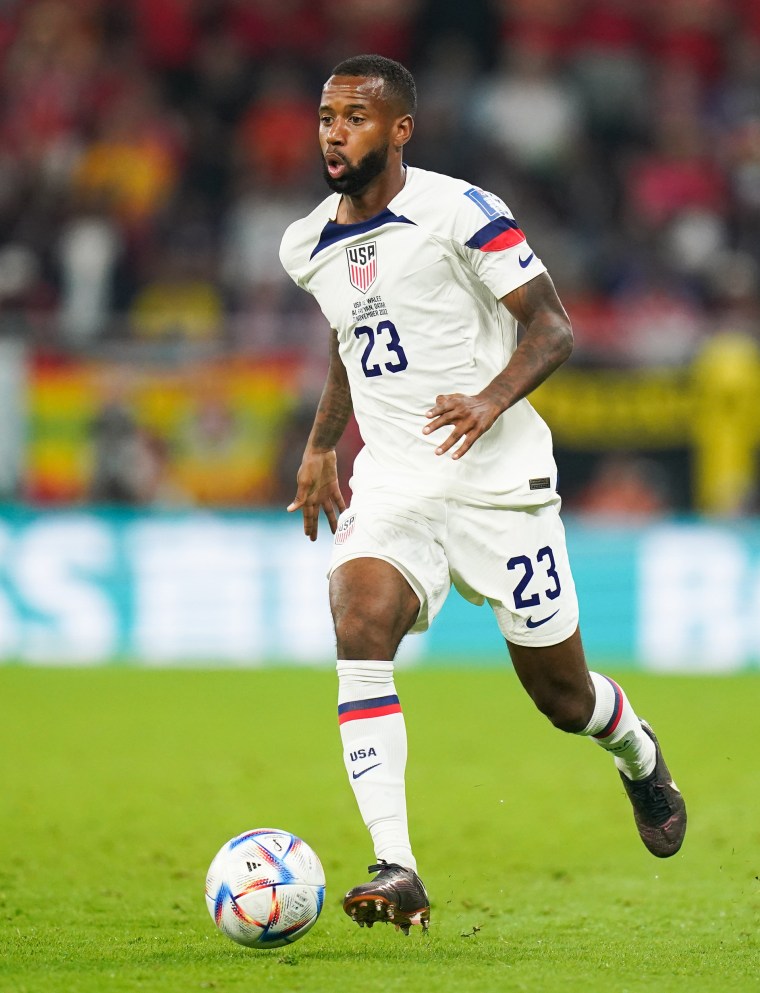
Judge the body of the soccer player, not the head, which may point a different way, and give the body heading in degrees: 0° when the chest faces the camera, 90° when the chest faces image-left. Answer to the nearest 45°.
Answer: approximately 45°

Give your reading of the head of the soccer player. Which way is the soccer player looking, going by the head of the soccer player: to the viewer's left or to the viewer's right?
to the viewer's left
